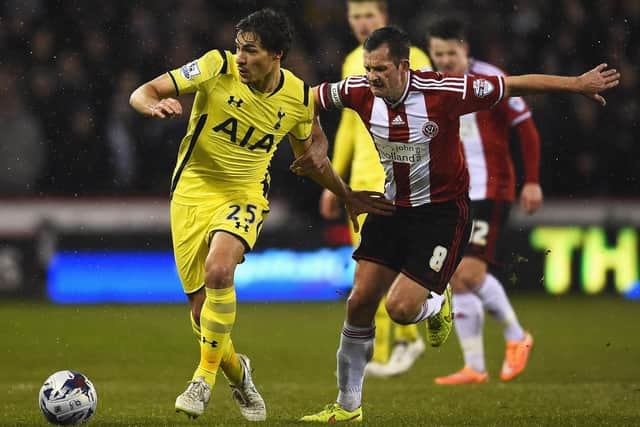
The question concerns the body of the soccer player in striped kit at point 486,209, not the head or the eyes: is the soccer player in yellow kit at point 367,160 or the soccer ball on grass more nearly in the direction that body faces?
the soccer ball on grass

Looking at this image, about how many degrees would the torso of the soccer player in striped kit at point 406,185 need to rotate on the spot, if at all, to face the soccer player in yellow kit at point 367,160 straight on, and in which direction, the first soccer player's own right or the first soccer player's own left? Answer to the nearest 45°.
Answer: approximately 135° to the first soccer player's own right

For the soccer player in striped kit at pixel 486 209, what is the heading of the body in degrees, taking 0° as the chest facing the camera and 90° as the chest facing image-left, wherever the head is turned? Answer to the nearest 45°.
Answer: approximately 45°

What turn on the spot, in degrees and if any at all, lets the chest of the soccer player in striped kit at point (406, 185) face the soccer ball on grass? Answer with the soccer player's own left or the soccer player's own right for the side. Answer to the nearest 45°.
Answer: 0° — they already face it

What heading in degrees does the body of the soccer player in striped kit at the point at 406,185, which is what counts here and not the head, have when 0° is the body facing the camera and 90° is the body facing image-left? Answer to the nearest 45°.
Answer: approximately 45°

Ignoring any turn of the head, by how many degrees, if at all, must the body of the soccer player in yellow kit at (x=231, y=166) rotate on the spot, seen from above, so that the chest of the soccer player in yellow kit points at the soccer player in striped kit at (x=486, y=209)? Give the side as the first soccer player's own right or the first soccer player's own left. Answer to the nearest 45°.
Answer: approximately 135° to the first soccer player's own left

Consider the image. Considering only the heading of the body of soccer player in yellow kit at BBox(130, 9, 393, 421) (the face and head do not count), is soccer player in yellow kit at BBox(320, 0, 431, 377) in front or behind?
behind
